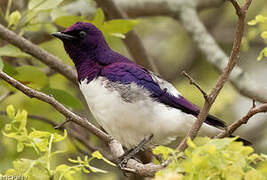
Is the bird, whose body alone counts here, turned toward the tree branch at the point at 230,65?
no

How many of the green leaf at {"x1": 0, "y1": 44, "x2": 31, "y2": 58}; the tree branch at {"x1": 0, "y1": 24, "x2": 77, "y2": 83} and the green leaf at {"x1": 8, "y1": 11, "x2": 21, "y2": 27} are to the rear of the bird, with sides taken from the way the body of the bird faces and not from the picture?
0

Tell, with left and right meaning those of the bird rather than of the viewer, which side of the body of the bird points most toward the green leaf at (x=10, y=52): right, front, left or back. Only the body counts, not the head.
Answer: front

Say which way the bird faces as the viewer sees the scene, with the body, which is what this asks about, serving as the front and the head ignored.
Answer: to the viewer's left

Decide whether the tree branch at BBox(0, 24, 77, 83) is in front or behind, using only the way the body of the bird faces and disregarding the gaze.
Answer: in front

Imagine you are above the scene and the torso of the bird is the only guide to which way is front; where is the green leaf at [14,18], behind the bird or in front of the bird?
in front
